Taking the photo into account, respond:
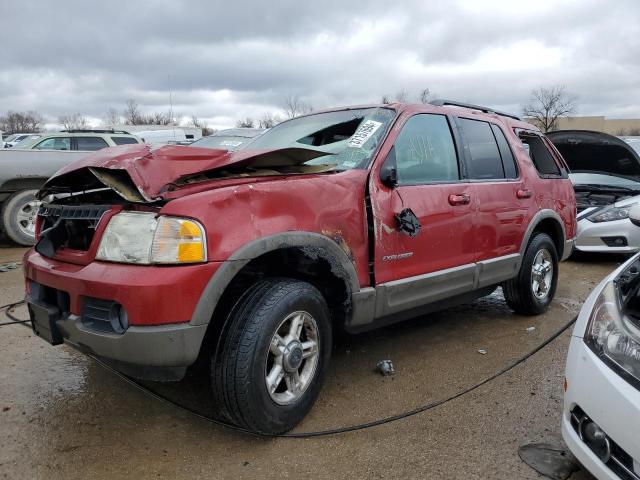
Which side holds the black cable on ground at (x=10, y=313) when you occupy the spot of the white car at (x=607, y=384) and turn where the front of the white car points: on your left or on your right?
on your right

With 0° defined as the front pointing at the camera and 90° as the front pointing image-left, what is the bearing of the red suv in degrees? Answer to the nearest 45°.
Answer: approximately 45°

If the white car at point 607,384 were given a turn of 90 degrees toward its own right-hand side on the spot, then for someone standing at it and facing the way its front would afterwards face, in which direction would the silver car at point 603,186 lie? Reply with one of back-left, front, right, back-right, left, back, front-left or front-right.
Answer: front-right

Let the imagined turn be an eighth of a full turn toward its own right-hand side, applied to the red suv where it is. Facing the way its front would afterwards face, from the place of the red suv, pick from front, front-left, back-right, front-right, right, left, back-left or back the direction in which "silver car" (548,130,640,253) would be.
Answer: back-right

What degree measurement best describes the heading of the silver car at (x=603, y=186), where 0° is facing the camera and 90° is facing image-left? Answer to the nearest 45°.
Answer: approximately 45°
